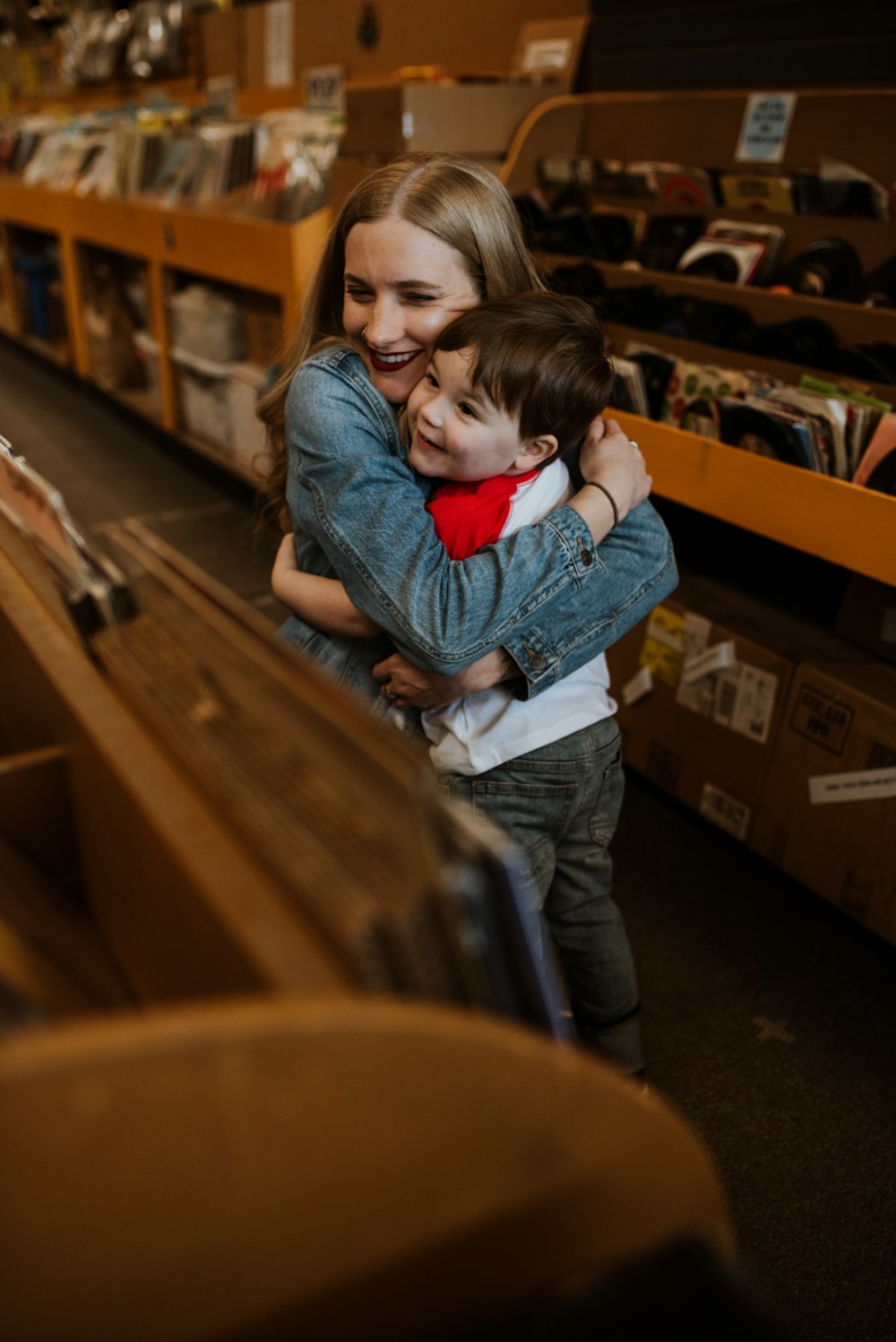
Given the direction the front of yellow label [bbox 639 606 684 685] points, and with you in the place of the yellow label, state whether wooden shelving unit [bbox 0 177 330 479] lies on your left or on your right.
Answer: on your right

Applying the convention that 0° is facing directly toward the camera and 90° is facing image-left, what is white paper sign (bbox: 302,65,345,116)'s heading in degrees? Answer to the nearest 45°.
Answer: approximately 0°

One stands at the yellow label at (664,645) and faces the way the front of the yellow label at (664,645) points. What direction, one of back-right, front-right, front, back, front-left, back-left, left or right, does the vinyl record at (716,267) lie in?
back-right

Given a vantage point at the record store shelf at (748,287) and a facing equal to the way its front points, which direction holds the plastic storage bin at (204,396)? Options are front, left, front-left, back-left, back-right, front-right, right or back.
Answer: right

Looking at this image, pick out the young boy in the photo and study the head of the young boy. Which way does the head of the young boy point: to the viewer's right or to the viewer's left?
to the viewer's left

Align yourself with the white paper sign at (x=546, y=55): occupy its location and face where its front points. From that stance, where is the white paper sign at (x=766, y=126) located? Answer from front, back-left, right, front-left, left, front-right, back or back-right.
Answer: front-left

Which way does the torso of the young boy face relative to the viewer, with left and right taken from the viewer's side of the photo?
facing to the left of the viewer

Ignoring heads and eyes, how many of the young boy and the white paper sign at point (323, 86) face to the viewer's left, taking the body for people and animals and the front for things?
1

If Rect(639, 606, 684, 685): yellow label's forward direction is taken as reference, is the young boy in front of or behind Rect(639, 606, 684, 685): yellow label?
in front

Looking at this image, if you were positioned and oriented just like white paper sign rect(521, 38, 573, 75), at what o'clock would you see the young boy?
The young boy is roughly at 12 o'clock from the white paper sign.
